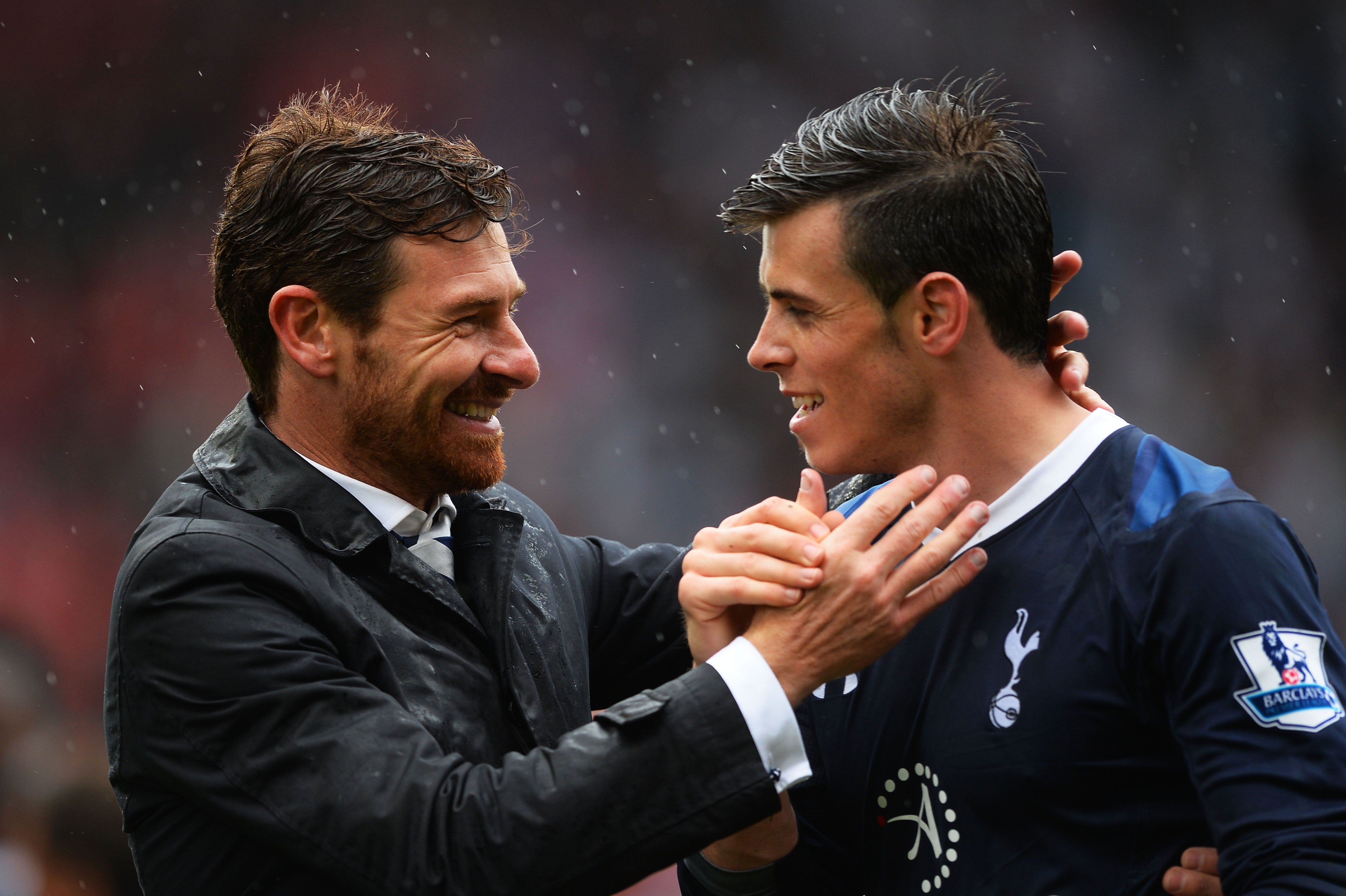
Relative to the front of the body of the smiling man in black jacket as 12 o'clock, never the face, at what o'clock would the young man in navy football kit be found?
The young man in navy football kit is roughly at 11 o'clock from the smiling man in black jacket.

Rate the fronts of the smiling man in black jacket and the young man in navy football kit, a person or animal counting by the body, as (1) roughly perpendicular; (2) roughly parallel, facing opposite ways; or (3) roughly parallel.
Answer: roughly perpendicular

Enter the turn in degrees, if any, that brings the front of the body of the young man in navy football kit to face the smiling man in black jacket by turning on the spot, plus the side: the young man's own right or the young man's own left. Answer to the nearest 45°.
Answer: approximately 45° to the young man's own right

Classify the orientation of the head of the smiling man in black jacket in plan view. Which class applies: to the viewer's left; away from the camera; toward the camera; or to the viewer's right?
to the viewer's right

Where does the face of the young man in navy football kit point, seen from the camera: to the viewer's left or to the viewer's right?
to the viewer's left

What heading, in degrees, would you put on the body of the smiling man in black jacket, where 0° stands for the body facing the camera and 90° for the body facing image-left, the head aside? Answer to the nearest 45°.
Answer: approximately 315°

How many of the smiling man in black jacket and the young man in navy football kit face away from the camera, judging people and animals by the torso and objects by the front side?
0
